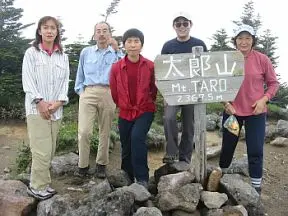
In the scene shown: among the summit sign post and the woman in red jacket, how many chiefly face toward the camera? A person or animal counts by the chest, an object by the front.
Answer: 2

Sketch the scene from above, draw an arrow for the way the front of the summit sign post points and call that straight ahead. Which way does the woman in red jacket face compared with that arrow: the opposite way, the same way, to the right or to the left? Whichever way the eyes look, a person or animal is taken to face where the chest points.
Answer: the same way

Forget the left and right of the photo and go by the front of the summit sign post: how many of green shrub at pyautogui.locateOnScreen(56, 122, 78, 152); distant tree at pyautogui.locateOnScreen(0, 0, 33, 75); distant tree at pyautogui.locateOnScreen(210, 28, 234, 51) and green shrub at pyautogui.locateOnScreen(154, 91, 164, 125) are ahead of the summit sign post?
0

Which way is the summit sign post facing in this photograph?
toward the camera

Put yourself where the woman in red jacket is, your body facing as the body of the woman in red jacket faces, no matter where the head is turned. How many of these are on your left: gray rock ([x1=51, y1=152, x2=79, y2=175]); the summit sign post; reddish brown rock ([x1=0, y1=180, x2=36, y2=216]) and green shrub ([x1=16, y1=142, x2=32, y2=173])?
1

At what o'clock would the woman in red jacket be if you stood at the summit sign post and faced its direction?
The woman in red jacket is roughly at 3 o'clock from the summit sign post.

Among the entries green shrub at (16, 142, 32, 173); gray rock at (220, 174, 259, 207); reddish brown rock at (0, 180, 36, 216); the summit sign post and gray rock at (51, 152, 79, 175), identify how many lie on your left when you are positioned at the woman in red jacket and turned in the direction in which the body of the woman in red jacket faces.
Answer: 2

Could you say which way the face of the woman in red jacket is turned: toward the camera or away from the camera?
toward the camera

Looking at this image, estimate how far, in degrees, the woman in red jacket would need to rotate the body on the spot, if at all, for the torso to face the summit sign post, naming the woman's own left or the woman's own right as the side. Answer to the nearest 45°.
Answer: approximately 90° to the woman's own left

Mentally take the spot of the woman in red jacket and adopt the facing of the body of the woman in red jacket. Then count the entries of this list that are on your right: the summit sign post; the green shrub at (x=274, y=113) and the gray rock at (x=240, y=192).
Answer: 0

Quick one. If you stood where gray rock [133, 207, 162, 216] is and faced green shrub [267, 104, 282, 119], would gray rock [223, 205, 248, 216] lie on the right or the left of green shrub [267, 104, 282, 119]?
right

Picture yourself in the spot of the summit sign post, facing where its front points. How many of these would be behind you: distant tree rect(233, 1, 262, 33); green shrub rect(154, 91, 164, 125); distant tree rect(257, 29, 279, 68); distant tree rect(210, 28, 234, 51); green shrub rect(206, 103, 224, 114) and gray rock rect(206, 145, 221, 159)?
6

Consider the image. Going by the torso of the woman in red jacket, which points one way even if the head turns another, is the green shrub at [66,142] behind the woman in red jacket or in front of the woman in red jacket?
behind

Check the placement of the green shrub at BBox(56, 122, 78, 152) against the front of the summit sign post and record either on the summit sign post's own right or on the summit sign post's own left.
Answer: on the summit sign post's own right
